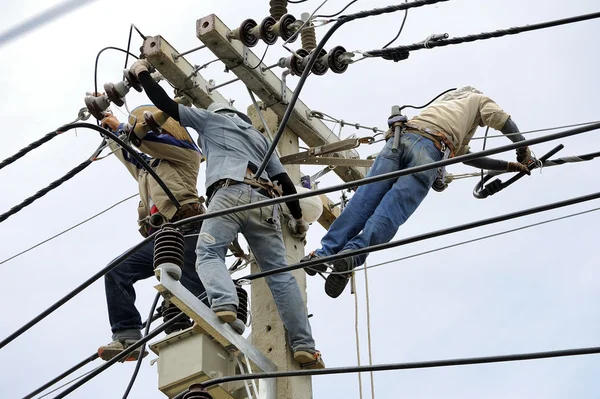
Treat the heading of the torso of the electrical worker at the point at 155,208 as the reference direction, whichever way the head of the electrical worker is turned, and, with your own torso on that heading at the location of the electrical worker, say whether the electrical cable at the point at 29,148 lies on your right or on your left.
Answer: on your left

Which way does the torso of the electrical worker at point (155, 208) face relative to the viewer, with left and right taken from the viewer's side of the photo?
facing to the left of the viewer
